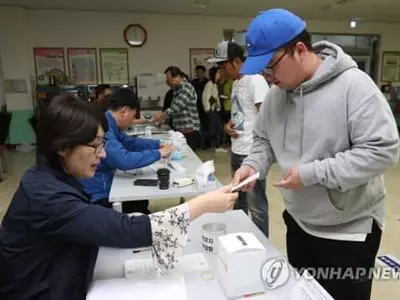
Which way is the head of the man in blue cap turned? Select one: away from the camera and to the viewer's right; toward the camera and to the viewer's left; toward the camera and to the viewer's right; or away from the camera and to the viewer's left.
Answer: toward the camera and to the viewer's left

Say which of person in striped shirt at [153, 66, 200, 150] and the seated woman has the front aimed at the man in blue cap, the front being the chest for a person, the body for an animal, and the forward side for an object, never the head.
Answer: the seated woman

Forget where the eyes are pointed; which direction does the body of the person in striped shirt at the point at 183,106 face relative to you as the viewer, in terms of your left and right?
facing to the left of the viewer

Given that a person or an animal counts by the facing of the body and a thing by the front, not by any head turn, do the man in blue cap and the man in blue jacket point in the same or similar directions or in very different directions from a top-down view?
very different directions

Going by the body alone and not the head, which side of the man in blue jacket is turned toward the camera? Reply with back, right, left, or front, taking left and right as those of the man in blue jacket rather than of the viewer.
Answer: right

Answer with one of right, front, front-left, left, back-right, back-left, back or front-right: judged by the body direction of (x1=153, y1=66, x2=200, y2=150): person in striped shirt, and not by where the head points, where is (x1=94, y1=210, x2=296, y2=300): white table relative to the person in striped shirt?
left

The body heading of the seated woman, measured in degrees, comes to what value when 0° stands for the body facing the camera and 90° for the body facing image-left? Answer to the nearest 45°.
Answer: approximately 270°

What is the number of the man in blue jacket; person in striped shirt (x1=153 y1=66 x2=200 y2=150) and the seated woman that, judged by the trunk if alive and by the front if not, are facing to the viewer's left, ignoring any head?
1

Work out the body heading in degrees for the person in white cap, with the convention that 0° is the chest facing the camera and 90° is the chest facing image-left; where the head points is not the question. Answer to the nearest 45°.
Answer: approximately 45°

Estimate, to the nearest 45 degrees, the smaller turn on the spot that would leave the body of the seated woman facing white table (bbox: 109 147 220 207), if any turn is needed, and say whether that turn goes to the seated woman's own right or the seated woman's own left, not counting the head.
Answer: approximately 90° to the seated woman's own left

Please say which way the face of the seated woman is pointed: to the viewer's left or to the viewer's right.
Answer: to the viewer's right

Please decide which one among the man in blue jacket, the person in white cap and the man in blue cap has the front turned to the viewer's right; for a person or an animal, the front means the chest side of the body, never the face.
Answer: the man in blue jacket
